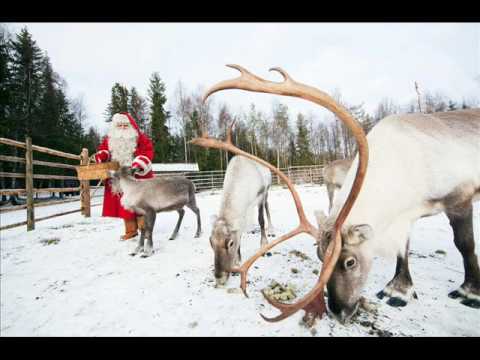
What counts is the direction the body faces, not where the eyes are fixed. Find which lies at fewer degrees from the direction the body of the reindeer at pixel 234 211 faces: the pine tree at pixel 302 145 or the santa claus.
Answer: the santa claus

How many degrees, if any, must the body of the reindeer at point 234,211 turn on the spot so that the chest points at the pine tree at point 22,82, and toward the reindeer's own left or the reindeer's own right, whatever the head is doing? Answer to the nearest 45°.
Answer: approximately 90° to the reindeer's own right

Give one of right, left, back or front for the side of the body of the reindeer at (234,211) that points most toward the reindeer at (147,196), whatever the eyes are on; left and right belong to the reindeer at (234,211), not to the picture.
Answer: right

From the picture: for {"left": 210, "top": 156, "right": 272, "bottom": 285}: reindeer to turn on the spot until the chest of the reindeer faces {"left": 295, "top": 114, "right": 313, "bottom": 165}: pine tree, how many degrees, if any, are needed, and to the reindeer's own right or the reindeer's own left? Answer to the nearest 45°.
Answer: approximately 135° to the reindeer's own right

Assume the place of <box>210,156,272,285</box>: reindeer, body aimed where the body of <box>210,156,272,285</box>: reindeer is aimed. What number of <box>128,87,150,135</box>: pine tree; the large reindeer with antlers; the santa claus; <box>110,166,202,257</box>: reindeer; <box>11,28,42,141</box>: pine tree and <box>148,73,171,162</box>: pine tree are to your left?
1

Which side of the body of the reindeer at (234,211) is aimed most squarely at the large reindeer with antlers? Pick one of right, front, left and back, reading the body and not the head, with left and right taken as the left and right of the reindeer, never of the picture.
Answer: left

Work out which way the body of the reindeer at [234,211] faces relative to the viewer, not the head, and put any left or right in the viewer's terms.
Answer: facing the viewer and to the left of the viewer

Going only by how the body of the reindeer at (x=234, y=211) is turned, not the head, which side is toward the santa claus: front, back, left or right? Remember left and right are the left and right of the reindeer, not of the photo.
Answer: right

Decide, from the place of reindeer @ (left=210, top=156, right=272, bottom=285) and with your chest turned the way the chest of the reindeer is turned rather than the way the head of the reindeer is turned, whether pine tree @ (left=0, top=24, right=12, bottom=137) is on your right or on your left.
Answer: on your right

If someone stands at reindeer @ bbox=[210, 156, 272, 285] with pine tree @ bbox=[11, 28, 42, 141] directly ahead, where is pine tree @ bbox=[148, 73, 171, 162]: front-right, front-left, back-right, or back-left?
front-right

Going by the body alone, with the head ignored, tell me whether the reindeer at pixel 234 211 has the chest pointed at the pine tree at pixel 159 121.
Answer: no
